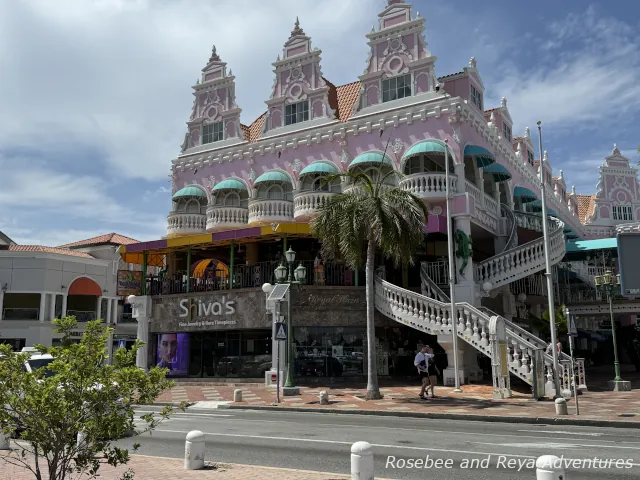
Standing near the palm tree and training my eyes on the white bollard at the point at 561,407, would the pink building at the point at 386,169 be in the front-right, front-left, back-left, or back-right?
back-left

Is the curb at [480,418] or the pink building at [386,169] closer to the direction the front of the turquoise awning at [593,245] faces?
the curb

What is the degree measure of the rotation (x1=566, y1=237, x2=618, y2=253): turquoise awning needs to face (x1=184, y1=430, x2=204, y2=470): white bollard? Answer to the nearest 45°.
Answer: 0° — it already faces it

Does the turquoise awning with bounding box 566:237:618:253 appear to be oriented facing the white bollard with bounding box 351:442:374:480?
yes

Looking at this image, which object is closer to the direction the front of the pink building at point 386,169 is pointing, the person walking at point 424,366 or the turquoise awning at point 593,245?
the person walking

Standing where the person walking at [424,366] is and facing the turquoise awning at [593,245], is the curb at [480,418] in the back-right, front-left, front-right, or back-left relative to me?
back-right

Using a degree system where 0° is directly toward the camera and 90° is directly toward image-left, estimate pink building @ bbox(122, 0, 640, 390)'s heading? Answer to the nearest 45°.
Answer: approximately 45°

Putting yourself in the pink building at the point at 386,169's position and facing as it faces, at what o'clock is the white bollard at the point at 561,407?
The white bollard is roughly at 10 o'clock from the pink building.
